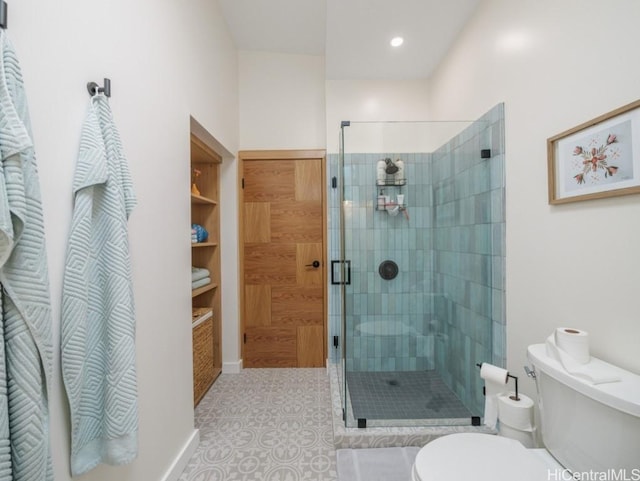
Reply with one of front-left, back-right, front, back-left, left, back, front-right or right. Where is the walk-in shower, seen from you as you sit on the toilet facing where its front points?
right

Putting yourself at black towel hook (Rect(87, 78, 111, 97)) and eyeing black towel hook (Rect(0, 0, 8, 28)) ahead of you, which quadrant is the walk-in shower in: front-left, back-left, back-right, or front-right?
back-left

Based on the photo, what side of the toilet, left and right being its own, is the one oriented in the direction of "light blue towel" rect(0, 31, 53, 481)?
front

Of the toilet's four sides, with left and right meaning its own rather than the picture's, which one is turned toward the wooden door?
right

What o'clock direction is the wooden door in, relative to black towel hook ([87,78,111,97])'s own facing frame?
The wooden door is roughly at 9 o'clock from the black towel hook.

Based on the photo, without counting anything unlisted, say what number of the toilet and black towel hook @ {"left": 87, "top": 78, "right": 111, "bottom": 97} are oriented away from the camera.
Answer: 0

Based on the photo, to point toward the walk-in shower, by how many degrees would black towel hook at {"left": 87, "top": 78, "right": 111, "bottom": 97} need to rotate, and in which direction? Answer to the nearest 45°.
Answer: approximately 45° to its left

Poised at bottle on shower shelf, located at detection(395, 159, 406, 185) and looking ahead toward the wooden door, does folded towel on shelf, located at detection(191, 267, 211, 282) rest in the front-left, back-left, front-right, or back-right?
front-left

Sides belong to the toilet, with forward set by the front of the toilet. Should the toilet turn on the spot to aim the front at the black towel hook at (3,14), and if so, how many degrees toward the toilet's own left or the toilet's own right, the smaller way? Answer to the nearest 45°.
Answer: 0° — it already faces it

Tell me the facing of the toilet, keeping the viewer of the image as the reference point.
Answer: facing the viewer and to the left of the viewer

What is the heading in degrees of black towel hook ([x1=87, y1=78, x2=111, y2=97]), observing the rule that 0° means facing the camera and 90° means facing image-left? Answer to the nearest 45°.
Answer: approximately 315°

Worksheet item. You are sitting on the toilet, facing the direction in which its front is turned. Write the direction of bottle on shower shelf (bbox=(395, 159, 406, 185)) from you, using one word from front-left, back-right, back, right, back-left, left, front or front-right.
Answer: right

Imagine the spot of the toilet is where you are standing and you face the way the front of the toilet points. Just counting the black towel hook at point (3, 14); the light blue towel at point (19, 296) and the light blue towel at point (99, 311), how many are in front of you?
3

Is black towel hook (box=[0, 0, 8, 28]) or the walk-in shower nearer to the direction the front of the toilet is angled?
the black towel hook

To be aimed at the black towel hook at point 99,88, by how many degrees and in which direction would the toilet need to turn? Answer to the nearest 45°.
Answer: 0° — it already faces it

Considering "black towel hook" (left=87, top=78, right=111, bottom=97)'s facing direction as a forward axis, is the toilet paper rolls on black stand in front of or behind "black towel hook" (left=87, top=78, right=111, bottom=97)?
in front

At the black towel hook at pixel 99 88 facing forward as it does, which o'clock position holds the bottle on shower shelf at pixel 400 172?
The bottle on shower shelf is roughly at 10 o'clock from the black towel hook.
